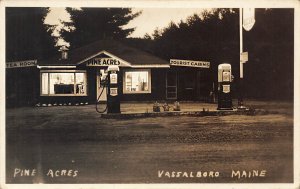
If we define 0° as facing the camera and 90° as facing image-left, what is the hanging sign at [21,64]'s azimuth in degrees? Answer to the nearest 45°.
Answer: approximately 0°

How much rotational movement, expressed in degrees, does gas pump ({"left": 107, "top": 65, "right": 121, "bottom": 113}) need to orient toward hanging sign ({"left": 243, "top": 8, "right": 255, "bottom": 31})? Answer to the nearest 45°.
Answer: approximately 45° to its left

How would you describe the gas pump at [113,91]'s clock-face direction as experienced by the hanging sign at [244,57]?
The gas pump is roughly at 3 o'clock from the hanging sign.

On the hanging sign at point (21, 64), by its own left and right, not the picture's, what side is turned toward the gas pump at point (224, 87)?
left

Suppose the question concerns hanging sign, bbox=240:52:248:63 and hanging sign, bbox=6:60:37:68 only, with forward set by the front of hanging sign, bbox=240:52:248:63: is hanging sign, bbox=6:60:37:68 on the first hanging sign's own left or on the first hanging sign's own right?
on the first hanging sign's own right

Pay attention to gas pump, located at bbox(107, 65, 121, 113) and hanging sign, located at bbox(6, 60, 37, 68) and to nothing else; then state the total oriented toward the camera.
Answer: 2

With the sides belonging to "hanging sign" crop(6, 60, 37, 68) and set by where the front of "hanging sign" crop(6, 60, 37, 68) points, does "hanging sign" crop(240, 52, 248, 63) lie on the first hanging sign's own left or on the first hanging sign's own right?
on the first hanging sign's own left

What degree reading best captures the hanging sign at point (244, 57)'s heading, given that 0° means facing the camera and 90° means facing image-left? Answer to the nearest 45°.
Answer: approximately 0°
